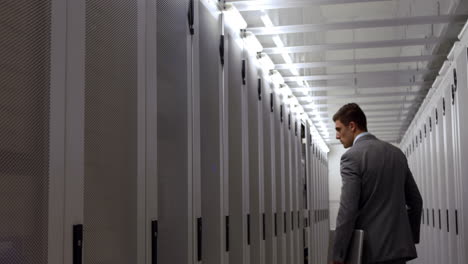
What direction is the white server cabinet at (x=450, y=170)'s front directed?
to the viewer's left

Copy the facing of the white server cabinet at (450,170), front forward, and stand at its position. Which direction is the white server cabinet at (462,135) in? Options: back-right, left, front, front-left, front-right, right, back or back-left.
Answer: left

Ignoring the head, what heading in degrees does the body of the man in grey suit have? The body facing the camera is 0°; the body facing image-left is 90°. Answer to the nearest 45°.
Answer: approximately 135°

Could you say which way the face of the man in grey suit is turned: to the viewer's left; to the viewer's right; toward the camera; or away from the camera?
to the viewer's left

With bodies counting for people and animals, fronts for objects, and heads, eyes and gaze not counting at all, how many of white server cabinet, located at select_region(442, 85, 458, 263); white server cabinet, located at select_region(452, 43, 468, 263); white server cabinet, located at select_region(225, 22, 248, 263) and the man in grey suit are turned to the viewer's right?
1

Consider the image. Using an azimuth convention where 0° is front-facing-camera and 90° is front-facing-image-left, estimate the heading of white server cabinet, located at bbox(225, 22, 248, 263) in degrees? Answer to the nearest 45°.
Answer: approximately 270°

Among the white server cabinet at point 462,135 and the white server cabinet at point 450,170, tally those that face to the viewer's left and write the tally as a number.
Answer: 2

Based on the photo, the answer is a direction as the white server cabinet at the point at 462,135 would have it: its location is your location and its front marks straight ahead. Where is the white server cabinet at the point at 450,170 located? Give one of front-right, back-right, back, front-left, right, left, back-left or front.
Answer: right

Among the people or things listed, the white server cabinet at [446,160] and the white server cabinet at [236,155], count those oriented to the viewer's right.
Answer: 1

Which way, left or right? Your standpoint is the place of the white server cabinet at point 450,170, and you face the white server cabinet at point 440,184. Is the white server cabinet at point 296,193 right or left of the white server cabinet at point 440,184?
left

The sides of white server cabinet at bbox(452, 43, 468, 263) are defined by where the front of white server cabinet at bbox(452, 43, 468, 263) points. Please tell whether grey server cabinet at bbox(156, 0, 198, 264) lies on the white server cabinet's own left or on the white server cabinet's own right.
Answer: on the white server cabinet's own left

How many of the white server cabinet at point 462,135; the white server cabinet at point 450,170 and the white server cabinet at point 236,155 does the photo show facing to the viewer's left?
2

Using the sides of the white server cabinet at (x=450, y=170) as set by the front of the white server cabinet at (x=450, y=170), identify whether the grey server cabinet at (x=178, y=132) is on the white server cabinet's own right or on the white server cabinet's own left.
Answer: on the white server cabinet's own left
